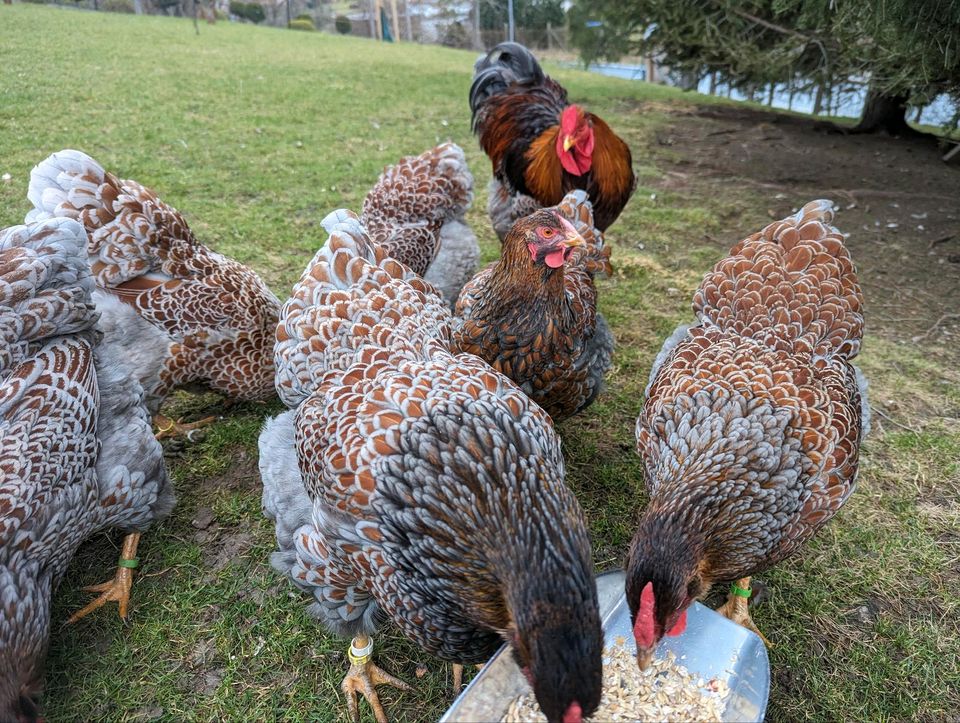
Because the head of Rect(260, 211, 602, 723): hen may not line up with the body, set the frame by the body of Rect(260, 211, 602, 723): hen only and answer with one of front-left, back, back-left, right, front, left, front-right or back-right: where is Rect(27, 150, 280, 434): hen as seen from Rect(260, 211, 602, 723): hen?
back

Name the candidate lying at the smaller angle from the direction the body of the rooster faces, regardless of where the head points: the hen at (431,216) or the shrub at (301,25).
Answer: the hen

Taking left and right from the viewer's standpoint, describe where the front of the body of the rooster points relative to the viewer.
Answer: facing the viewer and to the right of the viewer

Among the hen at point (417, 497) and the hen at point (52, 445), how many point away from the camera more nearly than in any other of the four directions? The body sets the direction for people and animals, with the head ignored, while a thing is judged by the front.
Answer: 0

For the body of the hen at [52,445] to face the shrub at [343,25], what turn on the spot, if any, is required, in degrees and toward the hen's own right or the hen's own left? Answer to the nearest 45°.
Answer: approximately 180°

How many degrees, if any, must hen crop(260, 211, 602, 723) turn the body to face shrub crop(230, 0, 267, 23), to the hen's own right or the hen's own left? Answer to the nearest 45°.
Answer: approximately 135° to the hen's own left

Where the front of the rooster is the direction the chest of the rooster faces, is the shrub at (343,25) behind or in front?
behind

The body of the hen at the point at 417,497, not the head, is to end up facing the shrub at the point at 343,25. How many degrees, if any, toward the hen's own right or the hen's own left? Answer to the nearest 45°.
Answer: approximately 135° to the hen's own left

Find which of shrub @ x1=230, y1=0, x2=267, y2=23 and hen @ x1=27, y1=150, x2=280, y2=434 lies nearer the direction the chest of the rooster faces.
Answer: the hen

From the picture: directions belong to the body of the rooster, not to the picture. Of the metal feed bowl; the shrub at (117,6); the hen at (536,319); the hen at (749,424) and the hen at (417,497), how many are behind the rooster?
1

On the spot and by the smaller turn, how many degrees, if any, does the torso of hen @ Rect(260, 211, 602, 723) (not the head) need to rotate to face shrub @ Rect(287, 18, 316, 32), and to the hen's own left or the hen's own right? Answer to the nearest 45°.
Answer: approximately 135° to the hen's own left

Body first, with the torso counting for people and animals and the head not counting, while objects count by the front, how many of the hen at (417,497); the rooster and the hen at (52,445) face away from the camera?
0

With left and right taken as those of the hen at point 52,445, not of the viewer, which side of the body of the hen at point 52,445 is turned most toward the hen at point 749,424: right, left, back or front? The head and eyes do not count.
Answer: left

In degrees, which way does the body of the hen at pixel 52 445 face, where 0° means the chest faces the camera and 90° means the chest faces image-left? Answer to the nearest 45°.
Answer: approximately 45°
